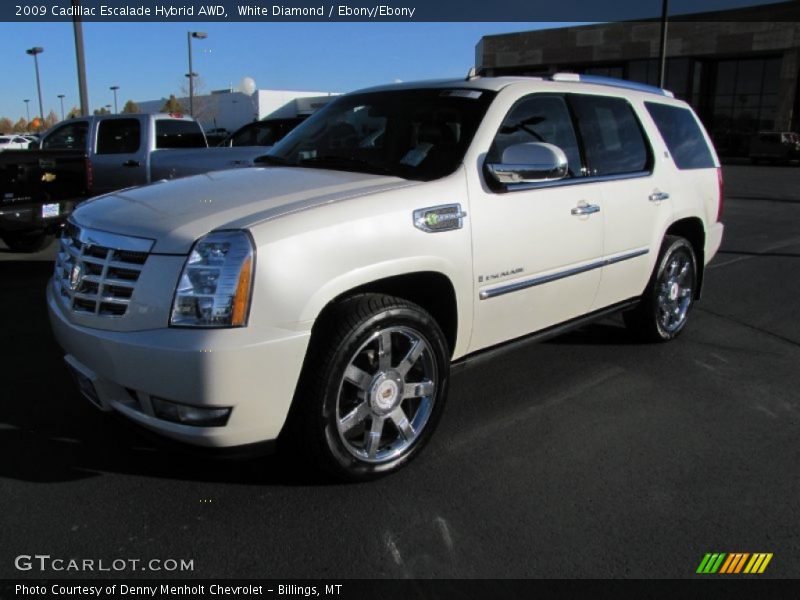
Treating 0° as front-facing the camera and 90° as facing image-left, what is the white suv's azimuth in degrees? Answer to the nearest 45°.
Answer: approximately 45°

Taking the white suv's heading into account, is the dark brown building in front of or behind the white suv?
behind

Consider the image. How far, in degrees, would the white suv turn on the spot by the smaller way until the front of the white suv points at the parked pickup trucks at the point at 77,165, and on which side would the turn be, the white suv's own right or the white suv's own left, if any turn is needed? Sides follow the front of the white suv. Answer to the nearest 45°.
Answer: approximately 90° to the white suv's own right

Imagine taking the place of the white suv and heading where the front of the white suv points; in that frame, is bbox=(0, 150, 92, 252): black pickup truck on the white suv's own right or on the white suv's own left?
on the white suv's own right
